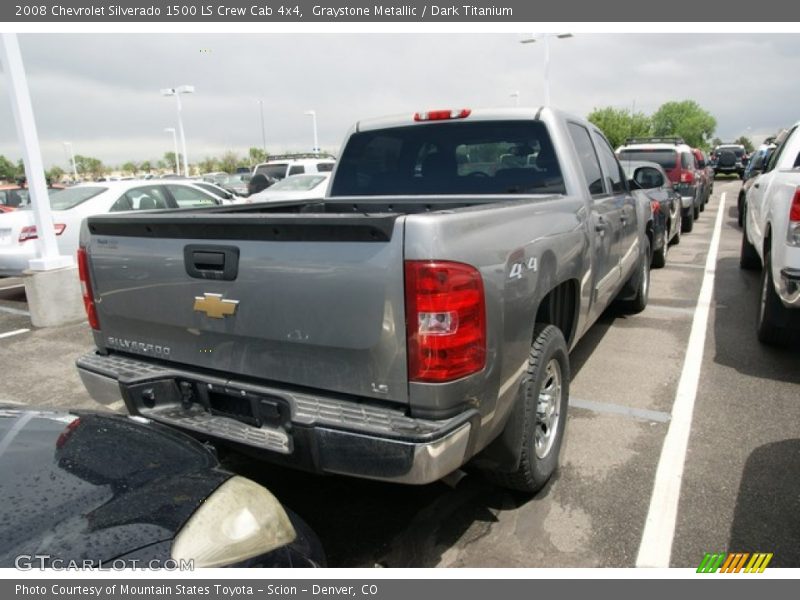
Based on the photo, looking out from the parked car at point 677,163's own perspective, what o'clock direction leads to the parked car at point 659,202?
the parked car at point 659,202 is roughly at 6 o'clock from the parked car at point 677,163.

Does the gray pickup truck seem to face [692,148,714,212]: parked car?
yes

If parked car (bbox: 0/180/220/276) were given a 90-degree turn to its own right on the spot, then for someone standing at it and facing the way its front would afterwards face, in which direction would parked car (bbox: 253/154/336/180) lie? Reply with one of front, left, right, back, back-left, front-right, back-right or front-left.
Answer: left

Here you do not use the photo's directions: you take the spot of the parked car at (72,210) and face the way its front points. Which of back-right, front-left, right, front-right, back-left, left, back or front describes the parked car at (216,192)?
front

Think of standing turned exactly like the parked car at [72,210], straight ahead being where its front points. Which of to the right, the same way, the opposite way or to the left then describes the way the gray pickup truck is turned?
the same way

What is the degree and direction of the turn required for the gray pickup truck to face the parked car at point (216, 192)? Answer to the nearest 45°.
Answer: approximately 45° to its left

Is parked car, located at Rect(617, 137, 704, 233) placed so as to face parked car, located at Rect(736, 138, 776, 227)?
no

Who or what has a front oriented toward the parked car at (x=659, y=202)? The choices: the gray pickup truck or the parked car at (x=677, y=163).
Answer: the gray pickup truck

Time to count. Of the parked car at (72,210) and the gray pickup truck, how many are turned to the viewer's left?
0

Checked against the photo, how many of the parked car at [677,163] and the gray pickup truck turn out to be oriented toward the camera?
0

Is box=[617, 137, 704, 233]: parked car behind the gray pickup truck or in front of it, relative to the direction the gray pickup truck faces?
in front

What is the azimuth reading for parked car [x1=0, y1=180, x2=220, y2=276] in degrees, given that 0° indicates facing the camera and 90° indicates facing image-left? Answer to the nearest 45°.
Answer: approximately 225°

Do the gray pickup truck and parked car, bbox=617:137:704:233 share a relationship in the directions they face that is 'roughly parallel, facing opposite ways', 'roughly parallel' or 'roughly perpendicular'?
roughly parallel

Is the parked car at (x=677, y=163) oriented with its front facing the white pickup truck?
no

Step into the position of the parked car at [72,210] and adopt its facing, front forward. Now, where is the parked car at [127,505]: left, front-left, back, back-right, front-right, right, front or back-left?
back-right

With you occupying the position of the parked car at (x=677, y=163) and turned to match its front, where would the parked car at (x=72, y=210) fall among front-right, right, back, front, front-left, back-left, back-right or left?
back-left

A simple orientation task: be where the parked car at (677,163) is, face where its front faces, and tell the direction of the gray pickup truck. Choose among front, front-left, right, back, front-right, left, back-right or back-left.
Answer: back

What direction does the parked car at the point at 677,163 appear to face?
away from the camera

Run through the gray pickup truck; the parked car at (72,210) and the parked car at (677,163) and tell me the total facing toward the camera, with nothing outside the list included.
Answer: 0
